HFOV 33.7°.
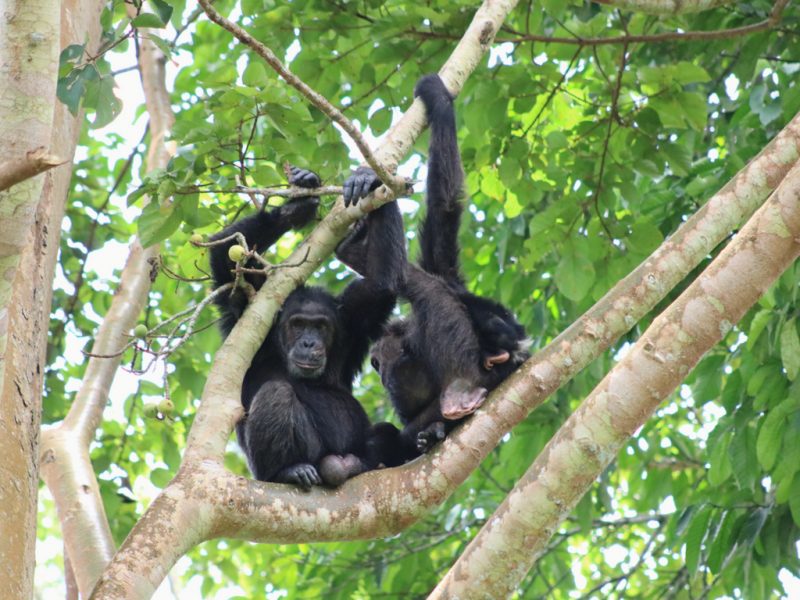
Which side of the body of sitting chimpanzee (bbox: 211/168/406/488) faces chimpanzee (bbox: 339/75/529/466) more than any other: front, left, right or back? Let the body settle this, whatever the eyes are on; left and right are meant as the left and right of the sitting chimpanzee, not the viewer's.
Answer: left

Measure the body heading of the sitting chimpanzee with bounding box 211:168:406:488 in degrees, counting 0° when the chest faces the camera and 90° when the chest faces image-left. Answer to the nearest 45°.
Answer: approximately 0°

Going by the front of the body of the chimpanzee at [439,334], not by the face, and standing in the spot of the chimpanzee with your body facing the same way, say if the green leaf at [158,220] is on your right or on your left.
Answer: on your left

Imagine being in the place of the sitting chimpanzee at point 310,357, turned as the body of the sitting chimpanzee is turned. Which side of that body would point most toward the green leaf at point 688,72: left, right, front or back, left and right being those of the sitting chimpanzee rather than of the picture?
left

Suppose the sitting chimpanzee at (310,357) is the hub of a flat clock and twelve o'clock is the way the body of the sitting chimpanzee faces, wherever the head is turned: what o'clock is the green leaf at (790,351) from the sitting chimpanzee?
The green leaf is roughly at 9 o'clock from the sitting chimpanzee.

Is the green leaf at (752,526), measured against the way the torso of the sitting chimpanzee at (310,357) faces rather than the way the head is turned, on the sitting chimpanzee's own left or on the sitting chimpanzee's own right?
on the sitting chimpanzee's own left
